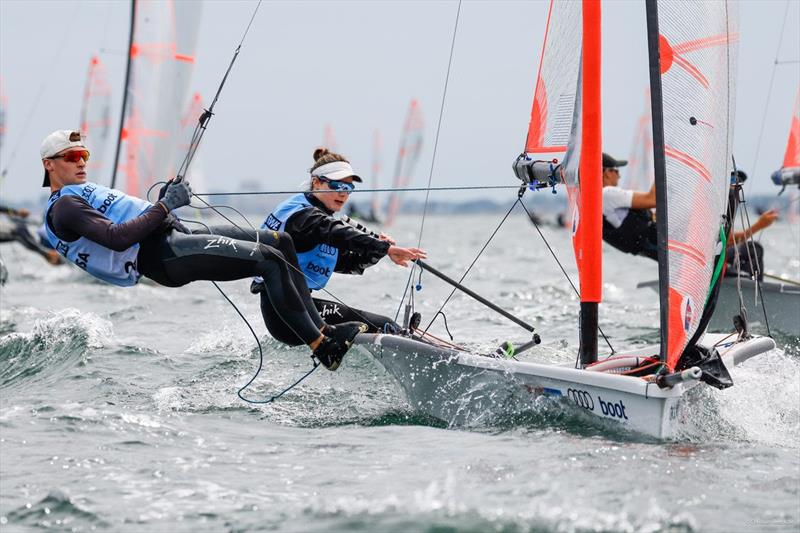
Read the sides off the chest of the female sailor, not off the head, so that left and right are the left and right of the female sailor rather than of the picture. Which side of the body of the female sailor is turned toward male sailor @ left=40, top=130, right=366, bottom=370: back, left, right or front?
right

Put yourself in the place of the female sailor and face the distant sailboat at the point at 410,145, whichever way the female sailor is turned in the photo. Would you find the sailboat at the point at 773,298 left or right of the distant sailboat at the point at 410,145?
right

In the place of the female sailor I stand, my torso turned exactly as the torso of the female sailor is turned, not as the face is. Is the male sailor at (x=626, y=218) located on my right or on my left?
on my left

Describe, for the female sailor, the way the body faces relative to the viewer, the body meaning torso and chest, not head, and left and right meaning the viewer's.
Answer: facing the viewer and to the right of the viewer

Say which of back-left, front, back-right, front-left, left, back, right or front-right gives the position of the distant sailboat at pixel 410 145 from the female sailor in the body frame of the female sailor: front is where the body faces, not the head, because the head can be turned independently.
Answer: back-left

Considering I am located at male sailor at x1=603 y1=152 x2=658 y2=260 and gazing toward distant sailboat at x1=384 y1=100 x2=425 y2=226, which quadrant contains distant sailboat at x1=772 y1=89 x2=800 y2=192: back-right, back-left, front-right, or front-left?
front-right

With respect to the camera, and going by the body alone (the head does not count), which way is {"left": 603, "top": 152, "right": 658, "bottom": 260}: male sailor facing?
to the viewer's right

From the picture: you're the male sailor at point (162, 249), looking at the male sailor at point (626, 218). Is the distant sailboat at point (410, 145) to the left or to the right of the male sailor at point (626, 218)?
left

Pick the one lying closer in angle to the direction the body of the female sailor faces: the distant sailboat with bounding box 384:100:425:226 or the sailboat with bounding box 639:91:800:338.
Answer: the sailboat

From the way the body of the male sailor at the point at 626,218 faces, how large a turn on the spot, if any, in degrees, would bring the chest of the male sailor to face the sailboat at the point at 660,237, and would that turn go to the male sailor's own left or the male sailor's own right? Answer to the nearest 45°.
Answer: approximately 90° to the male sailor's own right
